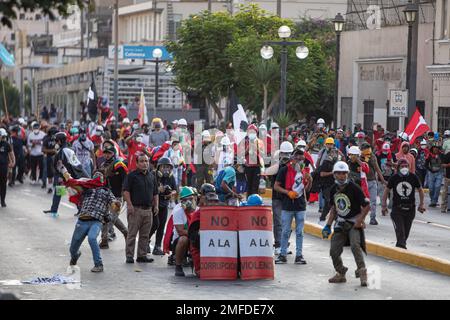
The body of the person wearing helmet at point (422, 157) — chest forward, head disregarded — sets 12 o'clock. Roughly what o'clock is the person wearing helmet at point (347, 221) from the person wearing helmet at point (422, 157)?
the person wearing helmet at point (347, 221) is roughly at 12 o'clock from the person wearing helmet at point (422, 157).

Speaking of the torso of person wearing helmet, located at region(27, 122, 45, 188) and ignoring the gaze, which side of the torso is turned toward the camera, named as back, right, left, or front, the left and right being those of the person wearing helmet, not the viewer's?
front

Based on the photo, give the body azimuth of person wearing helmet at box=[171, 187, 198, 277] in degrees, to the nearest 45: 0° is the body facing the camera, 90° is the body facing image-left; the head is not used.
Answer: approximately 315°

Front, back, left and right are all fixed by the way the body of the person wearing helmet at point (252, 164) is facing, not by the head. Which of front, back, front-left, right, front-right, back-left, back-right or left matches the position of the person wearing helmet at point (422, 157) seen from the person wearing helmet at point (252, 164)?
back-left

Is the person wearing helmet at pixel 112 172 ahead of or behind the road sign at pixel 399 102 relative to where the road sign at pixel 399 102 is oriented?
ahead

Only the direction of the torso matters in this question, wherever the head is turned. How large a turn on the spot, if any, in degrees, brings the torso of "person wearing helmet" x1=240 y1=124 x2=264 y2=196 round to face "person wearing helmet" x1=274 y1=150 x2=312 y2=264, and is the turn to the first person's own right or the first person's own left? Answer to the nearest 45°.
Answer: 0° — they already face them

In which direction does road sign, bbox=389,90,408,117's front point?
toward the camera

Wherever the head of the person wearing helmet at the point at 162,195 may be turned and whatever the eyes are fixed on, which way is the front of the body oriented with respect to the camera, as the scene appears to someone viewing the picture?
toward the camera

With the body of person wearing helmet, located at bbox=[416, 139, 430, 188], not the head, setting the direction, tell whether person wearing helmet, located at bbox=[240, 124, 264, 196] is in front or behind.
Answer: in front

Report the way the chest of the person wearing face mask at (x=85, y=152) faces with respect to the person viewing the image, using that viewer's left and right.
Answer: facing the viewer
